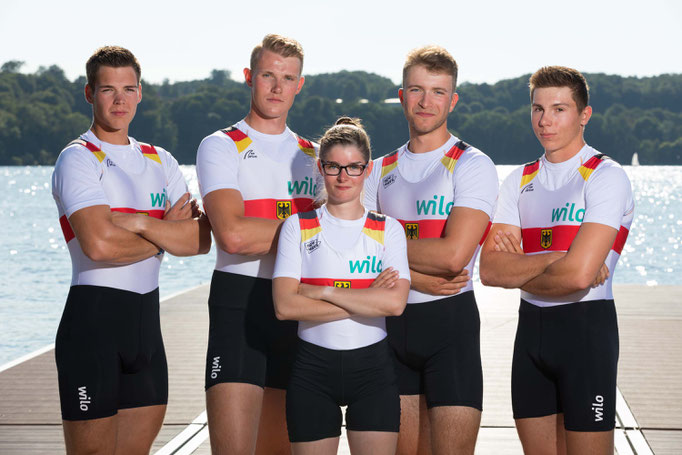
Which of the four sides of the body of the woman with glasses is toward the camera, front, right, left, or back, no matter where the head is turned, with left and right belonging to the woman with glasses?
front
